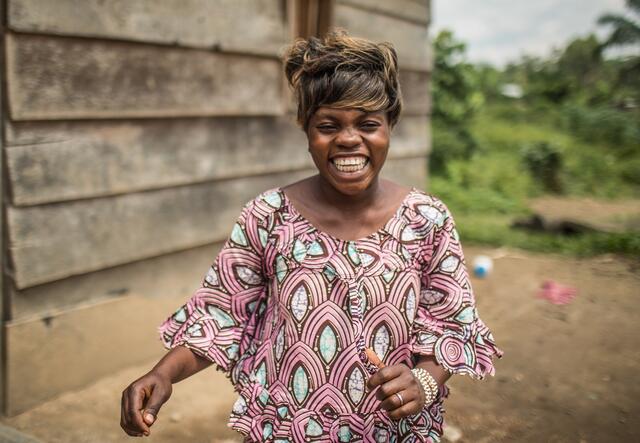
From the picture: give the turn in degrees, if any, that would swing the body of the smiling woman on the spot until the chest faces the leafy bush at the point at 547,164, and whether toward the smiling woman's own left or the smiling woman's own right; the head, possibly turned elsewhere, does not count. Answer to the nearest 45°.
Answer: approximately 135° to the smiling woman's own left

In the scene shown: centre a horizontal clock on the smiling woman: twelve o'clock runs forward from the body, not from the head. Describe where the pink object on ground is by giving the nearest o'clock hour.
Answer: The pink object on ground is roughly at 7 o'clock from the smiling woman.

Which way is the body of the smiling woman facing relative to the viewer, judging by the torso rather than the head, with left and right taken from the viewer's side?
facing the viewer

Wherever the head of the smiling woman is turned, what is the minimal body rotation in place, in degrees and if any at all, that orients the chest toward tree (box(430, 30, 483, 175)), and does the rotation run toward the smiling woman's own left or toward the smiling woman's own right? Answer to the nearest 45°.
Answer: approximately 180°

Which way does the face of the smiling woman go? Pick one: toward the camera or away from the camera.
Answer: toward the camera

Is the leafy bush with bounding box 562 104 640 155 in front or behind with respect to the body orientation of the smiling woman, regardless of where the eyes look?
behind

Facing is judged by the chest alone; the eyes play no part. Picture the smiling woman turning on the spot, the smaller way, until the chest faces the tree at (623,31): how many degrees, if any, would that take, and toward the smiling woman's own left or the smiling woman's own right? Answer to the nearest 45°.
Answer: approximately 135° to the smiling woman's own left
